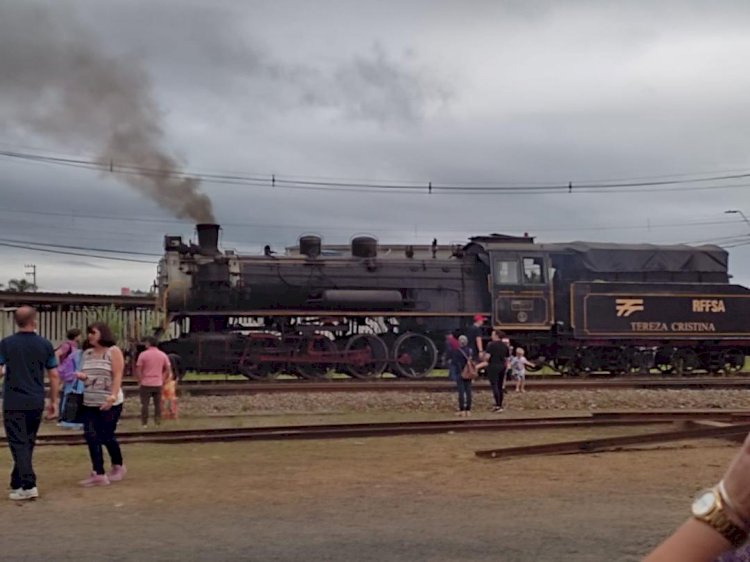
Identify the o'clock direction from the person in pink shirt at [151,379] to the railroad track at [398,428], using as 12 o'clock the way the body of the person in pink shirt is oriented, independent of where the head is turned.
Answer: The railroad track is roughly at 4 o'clock from the person in pink shirt.

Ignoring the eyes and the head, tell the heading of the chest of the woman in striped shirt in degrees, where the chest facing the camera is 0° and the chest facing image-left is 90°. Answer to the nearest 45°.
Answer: approximately 45°

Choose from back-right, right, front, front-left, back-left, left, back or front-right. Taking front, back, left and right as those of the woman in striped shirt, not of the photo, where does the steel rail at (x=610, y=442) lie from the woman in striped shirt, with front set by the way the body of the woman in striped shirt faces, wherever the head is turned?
back-left

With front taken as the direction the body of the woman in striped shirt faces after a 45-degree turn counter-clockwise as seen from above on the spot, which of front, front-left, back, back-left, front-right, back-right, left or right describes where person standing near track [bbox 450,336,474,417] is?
back-left

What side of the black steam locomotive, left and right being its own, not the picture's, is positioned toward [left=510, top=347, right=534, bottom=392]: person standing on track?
left

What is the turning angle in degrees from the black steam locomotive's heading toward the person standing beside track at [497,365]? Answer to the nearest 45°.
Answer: approximately 90° to its left

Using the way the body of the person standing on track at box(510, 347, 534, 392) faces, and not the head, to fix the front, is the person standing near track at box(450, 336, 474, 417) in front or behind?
in front

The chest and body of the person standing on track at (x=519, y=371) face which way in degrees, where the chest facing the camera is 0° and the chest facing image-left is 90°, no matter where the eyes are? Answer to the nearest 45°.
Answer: approximately 0°

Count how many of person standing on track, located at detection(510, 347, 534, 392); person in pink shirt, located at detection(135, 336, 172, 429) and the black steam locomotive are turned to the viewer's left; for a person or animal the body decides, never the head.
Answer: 1

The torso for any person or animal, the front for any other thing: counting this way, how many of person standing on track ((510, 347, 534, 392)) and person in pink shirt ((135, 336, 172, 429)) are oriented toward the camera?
1

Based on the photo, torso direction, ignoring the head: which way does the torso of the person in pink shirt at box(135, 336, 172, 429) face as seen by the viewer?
away from the camera
